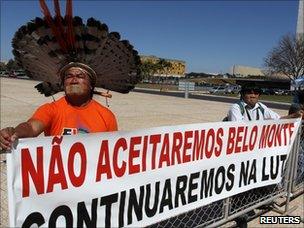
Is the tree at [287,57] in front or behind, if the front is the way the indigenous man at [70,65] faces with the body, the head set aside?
behind

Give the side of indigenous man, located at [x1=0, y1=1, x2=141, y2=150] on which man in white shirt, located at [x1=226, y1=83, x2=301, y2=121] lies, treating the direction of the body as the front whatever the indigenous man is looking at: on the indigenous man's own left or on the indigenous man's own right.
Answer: on the indigenous man's own left

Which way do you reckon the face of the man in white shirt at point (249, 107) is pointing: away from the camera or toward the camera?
toward the camera

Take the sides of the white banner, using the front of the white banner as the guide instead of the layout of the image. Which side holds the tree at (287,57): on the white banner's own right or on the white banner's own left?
on the white banner's own left

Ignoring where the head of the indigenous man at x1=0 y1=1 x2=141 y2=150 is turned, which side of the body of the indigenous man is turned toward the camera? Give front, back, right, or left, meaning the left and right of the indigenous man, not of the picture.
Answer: front
